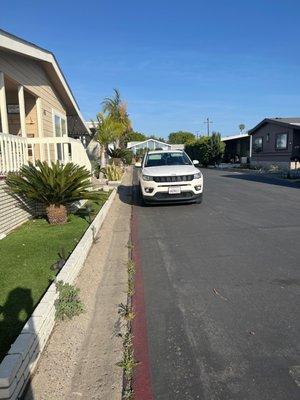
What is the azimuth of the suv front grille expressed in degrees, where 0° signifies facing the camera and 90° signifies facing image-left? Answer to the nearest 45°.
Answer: approximately 0°

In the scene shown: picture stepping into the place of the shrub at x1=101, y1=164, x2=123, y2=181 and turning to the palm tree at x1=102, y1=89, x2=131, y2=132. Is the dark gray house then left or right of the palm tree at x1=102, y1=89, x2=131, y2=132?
right

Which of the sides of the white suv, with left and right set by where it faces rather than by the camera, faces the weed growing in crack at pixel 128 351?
front

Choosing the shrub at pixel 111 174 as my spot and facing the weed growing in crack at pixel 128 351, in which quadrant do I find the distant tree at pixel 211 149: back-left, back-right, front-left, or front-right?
back-left

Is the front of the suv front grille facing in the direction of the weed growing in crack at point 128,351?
yes

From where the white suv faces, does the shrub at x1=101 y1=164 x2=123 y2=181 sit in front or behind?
behind

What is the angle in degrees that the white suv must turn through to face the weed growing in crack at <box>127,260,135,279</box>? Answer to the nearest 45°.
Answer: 0° — it already faces it

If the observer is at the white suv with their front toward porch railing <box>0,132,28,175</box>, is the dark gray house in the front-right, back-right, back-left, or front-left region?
back-right

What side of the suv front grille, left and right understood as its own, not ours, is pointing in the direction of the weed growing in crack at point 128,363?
front

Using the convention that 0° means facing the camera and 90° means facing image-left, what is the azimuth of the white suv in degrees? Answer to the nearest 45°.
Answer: approximately 0°

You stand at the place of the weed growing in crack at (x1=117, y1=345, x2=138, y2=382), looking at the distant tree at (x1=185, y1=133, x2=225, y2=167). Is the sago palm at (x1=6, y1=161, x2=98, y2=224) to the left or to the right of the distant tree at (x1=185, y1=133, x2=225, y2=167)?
left
